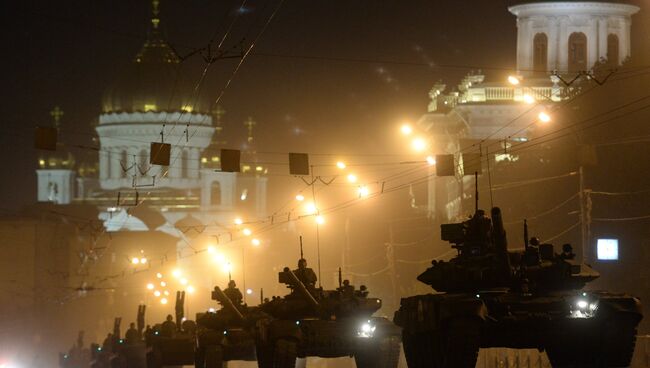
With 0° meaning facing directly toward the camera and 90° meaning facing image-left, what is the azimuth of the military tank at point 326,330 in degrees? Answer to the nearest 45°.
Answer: approximately 0°

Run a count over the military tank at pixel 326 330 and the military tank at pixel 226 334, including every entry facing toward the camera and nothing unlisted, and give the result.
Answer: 2

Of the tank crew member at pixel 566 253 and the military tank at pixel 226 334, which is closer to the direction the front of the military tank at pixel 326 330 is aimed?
the tank crew member
